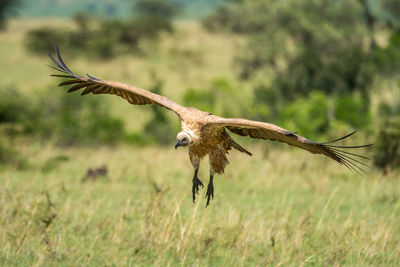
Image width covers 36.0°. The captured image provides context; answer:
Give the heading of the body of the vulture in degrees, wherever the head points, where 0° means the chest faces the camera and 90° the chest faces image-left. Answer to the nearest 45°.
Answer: approximately 45°

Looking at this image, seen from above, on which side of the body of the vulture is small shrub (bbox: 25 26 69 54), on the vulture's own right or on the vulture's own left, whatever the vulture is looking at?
on the vulture's own right

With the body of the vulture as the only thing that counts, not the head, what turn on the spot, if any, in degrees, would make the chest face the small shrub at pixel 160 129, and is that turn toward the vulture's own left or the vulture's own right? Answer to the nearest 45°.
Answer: approximately 135° to the vulture's own right

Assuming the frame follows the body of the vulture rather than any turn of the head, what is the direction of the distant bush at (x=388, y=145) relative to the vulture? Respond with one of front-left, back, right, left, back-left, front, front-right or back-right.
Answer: back
